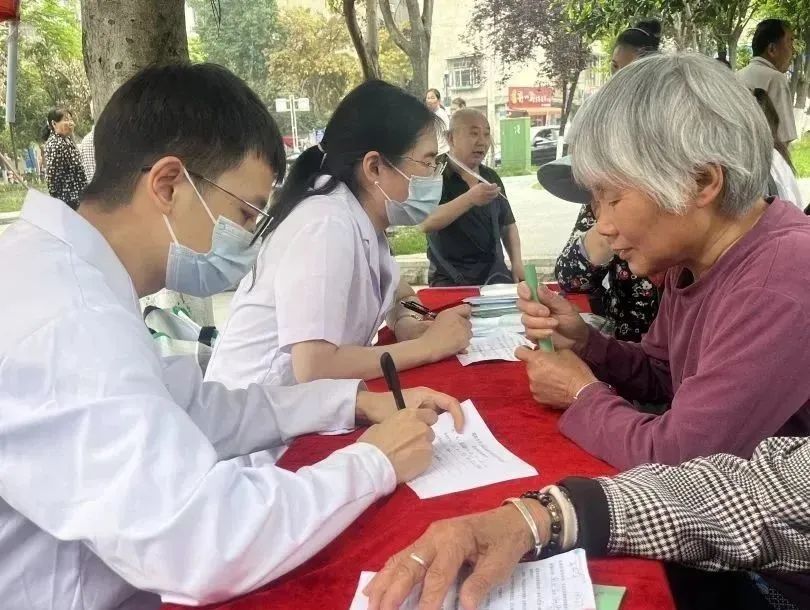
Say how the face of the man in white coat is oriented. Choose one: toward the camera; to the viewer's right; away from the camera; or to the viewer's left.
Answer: to the viewer's right

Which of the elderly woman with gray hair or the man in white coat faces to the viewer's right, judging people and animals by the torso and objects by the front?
the man in white coat

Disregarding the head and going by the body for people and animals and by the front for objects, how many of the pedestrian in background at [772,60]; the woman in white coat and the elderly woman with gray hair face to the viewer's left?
1

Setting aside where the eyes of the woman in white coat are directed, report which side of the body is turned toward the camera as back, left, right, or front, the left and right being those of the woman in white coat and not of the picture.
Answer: right

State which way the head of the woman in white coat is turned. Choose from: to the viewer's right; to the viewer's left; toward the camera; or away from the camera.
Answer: to the viewer's right

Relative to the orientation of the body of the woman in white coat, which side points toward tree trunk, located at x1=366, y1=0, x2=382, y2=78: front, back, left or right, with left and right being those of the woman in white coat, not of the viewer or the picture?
left

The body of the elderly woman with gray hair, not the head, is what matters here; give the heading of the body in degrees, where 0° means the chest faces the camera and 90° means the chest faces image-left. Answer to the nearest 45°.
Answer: approximately 90°

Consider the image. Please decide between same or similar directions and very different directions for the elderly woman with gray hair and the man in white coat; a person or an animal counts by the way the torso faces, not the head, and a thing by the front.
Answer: very different directions

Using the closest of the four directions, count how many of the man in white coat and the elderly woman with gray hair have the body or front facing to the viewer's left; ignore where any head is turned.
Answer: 1

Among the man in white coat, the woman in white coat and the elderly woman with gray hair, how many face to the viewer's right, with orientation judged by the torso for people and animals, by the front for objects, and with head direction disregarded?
2

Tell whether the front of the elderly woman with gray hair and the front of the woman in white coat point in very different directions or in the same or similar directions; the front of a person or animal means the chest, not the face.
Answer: very different directions

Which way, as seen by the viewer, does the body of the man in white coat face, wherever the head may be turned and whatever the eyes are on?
to the viewer's right
